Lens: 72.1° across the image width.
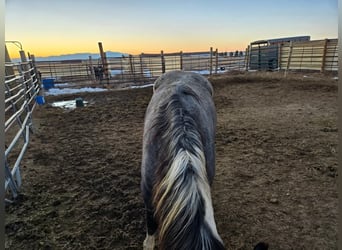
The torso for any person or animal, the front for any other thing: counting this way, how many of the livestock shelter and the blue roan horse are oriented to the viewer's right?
0

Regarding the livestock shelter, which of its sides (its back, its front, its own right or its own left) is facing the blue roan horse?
front

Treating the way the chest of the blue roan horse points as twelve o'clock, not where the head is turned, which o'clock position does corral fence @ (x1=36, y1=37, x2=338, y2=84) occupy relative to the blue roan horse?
The corral fence is roughly at 12 o'clock from the blue roan horse.

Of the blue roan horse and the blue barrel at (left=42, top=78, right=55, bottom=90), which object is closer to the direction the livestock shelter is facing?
the blue roan horse

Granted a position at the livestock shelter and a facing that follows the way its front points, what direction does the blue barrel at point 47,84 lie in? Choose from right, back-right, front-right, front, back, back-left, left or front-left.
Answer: front-right

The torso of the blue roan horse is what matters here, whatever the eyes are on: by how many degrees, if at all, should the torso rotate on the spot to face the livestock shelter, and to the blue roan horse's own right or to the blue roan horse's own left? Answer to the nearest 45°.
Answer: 0° — it already faces it
